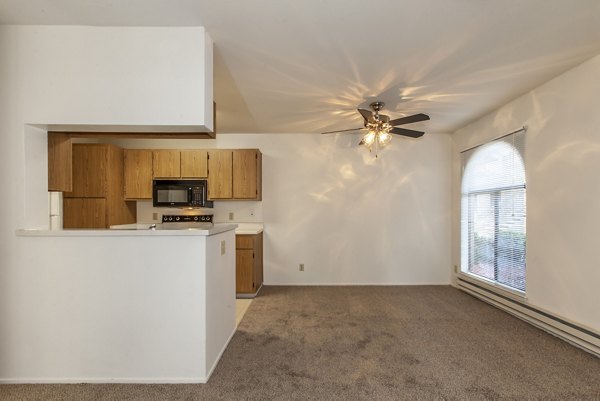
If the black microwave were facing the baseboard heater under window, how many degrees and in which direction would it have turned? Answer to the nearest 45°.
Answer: approximately 45° to its left

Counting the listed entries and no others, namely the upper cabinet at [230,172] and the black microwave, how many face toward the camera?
2

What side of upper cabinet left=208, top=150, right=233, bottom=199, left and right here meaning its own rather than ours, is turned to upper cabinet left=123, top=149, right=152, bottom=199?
right

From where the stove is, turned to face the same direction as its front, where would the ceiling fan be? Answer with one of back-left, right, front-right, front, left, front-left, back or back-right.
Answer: front-left

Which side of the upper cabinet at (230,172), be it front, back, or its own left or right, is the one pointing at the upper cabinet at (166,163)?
right

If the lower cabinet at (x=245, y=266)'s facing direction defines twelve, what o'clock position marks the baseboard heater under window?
The baseboard heater under window is roughly at 10 o'clock from the lower cabinet.

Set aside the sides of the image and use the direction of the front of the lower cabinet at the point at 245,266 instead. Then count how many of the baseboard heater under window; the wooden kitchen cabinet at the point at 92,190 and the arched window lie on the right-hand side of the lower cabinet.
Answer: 1
